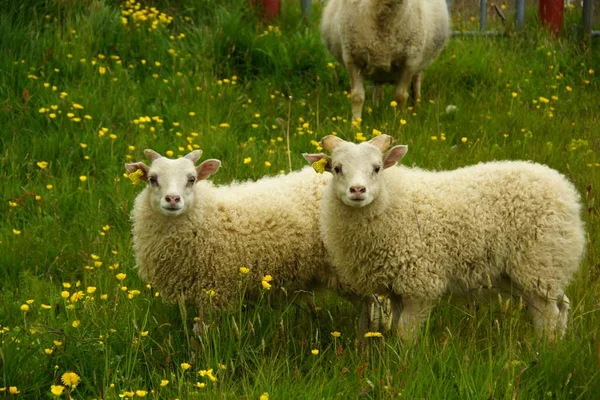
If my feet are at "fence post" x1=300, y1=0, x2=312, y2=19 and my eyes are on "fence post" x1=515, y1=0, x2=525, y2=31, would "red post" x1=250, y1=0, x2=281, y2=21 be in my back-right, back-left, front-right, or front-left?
back-right

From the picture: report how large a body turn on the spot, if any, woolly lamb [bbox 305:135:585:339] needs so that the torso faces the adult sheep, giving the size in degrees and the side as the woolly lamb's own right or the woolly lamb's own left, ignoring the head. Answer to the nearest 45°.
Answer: approximately 90° to the woolly lamb's own right

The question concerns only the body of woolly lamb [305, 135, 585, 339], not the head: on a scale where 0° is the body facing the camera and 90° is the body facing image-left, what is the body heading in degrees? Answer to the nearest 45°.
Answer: approximately 90°

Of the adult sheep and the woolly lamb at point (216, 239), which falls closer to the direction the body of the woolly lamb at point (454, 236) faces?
the woolly lamb

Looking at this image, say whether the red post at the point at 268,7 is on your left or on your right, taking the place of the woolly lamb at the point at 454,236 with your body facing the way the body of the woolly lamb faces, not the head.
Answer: on your right
